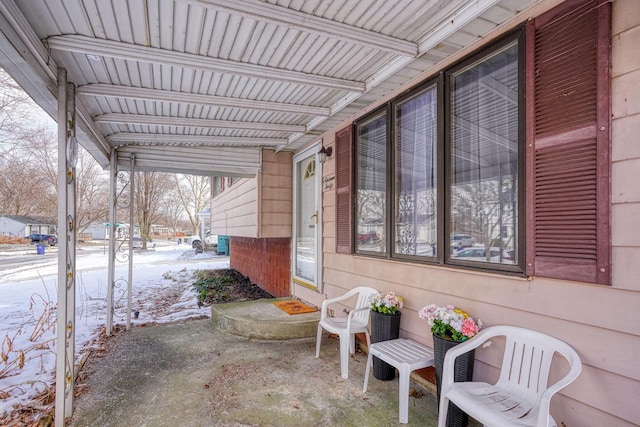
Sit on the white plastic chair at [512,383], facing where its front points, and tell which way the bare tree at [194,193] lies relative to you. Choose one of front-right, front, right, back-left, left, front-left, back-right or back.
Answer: right

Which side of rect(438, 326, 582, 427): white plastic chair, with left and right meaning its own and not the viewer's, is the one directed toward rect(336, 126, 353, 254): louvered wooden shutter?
right

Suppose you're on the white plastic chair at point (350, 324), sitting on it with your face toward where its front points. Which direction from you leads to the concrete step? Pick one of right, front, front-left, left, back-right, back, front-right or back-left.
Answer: right

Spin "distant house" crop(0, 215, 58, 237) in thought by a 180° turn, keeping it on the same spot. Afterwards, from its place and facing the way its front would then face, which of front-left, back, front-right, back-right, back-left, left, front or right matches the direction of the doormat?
back-left

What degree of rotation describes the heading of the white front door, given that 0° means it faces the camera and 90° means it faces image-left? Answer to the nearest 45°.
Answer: approximately 45°

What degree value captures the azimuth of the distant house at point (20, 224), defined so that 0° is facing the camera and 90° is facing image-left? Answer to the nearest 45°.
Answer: approximately 315°

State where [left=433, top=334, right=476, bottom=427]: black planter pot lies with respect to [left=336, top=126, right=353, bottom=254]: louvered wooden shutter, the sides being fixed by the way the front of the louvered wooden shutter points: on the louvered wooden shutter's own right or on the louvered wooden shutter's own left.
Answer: on the louvered wooden shutter's own left

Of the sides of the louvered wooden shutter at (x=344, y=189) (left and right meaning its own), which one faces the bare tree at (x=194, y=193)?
right

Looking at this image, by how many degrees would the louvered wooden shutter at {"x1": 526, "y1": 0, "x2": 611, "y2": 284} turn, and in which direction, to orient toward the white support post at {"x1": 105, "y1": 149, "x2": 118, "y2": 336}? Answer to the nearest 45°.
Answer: approximately 45° to its right
